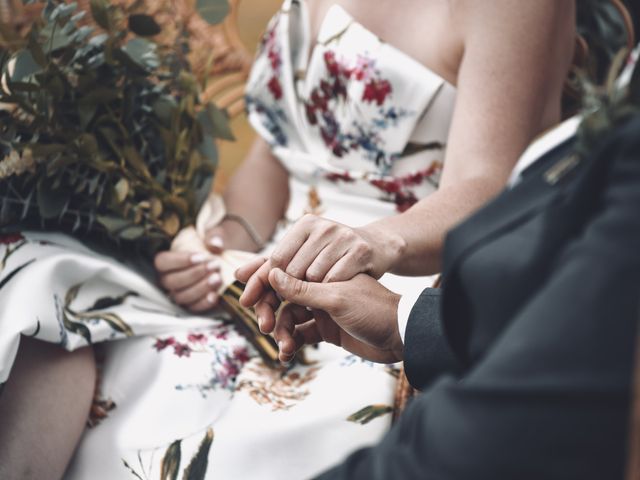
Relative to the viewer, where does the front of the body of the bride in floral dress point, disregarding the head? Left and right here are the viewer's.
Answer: facing the viewer and to the left of the viewer

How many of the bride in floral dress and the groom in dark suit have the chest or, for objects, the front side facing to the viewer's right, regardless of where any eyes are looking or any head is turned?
0

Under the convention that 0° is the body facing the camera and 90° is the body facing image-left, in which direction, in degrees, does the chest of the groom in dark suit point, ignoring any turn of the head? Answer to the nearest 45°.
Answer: approximately 90°
